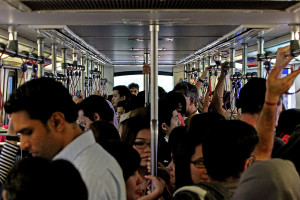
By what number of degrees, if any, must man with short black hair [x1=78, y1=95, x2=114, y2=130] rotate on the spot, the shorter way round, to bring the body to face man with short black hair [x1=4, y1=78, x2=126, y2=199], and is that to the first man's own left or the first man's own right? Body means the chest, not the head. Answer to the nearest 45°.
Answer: approximately 90° to the first man's own left
